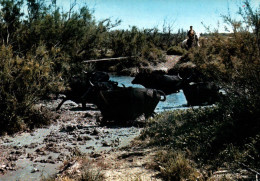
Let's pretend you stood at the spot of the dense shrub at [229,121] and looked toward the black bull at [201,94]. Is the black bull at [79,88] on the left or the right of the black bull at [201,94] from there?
left

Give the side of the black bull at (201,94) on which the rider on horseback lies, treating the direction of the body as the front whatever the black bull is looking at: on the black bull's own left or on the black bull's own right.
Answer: on the black bull's own right

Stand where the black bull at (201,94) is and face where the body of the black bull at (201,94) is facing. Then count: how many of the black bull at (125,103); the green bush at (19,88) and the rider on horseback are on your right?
1

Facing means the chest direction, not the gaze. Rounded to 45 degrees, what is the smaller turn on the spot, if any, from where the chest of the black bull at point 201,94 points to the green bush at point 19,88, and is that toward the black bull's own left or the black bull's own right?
approximately 45° to the black bull's own left

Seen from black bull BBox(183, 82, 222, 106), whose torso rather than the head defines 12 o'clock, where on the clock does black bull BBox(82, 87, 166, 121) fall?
black bull BBox(82, 87, 166, 121) is roughly at 10 o'clock from black bull BBox(183, 82, 222, 106).

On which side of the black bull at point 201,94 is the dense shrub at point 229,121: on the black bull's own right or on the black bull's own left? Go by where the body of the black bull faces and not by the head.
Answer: on the black bull's own left

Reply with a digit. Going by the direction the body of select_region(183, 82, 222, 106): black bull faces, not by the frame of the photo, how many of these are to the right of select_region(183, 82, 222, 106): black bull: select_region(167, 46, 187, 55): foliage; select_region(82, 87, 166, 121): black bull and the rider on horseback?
2

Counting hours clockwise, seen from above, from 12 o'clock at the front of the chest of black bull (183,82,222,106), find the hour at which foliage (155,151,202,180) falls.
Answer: The foliage is roughly at 9 o'clock from the black bull.

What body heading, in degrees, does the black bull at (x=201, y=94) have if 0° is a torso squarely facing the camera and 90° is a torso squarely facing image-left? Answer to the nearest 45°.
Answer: approximately 90°

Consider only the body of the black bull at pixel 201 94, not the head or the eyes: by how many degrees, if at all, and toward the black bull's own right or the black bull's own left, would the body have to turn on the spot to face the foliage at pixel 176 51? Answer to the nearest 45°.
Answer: approximately 90° to the black bull's own right

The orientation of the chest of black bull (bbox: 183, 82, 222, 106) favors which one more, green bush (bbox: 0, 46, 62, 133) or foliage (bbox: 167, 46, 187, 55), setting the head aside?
the green bush
